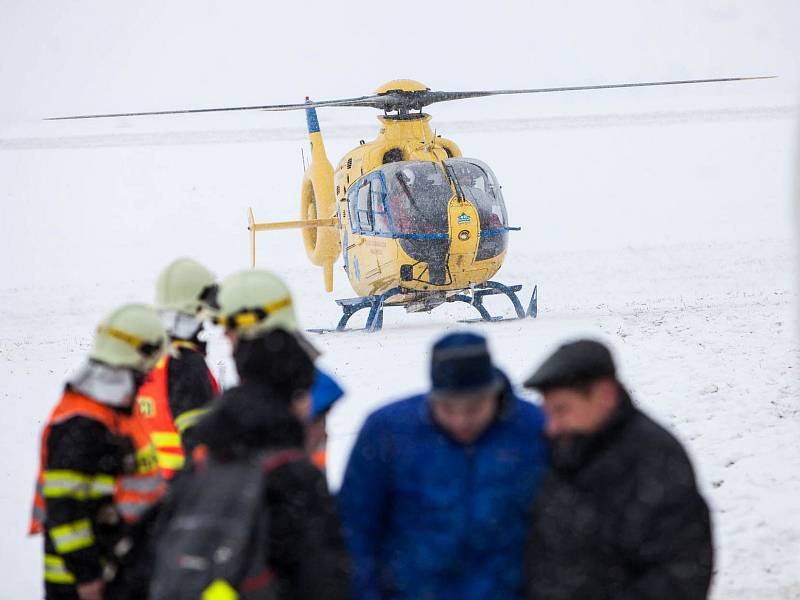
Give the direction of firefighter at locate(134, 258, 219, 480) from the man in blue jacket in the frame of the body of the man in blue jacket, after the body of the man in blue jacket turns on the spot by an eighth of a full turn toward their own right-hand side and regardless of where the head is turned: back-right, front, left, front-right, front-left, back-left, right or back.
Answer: right

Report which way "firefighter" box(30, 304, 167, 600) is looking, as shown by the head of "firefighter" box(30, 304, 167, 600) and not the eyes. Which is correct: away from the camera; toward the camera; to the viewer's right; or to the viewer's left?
to the viewer's right

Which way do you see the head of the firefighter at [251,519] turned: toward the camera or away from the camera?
away from the camera

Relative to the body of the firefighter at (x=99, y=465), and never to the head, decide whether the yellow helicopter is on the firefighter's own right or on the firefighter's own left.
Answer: on the firefighter's own left

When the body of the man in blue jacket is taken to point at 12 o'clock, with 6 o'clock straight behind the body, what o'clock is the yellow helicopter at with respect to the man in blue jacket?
The yellow helicopter is roughly at 6 o'clock from the man in blue jacket.

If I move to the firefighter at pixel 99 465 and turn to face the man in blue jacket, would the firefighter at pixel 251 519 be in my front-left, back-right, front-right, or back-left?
front-right

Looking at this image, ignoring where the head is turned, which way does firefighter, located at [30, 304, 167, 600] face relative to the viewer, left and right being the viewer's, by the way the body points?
facing to the right of the viewer

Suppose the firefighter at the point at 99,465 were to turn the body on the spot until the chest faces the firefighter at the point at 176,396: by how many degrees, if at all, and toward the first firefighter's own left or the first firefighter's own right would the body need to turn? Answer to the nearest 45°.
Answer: approximately 45° to the first firefighter's own left

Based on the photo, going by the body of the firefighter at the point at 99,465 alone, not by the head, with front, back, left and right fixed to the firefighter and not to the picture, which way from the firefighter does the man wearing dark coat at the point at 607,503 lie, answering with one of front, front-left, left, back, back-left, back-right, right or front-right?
front-right

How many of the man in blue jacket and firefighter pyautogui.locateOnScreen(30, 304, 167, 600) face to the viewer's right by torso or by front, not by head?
1

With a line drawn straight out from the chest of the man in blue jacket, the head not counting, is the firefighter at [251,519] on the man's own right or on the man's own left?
on the man's own right

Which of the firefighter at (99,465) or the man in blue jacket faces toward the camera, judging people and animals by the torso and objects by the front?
the man in blue jacket

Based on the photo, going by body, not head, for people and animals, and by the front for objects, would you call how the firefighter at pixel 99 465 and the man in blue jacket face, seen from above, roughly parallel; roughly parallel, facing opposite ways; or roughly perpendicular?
roughly perpendicular

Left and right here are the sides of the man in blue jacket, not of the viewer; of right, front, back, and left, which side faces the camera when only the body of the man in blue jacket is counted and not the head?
front
